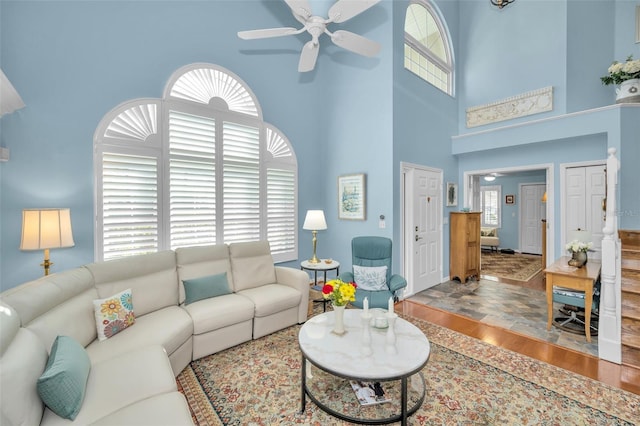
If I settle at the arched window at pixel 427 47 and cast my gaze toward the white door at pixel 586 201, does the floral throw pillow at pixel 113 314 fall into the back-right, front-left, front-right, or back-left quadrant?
back-right

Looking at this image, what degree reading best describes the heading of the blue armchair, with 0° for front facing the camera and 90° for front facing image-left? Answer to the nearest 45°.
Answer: approximately 0°

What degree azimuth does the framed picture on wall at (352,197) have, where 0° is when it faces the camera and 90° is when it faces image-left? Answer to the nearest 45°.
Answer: approximately 45°

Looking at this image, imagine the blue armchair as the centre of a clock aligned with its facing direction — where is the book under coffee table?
The book under coffee table is roughly at 12 o'clock from the blue armchair.

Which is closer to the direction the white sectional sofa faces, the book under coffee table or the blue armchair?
the book under coffee table

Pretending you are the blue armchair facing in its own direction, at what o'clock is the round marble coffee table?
The round marble coffee table is roughly at 12 o'clock from the blue armchair.

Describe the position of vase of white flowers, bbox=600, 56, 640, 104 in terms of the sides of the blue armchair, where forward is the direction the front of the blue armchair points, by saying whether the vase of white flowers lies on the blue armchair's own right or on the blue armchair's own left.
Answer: on the blue armchair's own left

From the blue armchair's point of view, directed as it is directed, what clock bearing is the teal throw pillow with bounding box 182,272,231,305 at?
The teal throw pillow is roughly at 2 o'clock from the blue armchair.

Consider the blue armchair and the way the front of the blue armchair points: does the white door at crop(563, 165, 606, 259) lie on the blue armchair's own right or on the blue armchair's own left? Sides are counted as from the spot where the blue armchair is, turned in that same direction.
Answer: on the blue armchair's own left

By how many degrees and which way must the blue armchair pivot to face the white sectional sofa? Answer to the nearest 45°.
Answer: approximately 45° to its right
